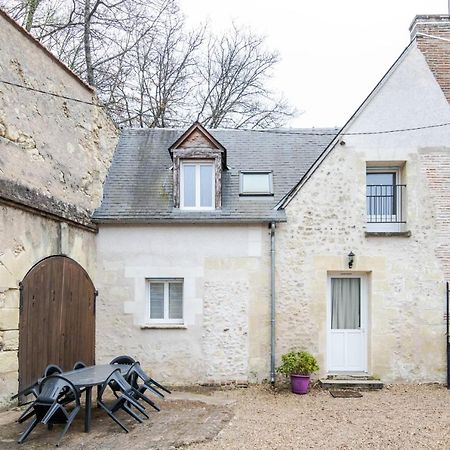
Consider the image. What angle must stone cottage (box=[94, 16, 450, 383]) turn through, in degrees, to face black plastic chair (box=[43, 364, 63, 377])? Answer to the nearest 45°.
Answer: approximately 45° to its right

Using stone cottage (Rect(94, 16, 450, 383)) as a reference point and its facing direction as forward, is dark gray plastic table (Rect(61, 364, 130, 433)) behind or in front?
in front

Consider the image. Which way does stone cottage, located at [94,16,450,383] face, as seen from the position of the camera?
facing the viewer

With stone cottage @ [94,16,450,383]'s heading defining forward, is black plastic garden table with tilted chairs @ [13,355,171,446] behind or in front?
in front
